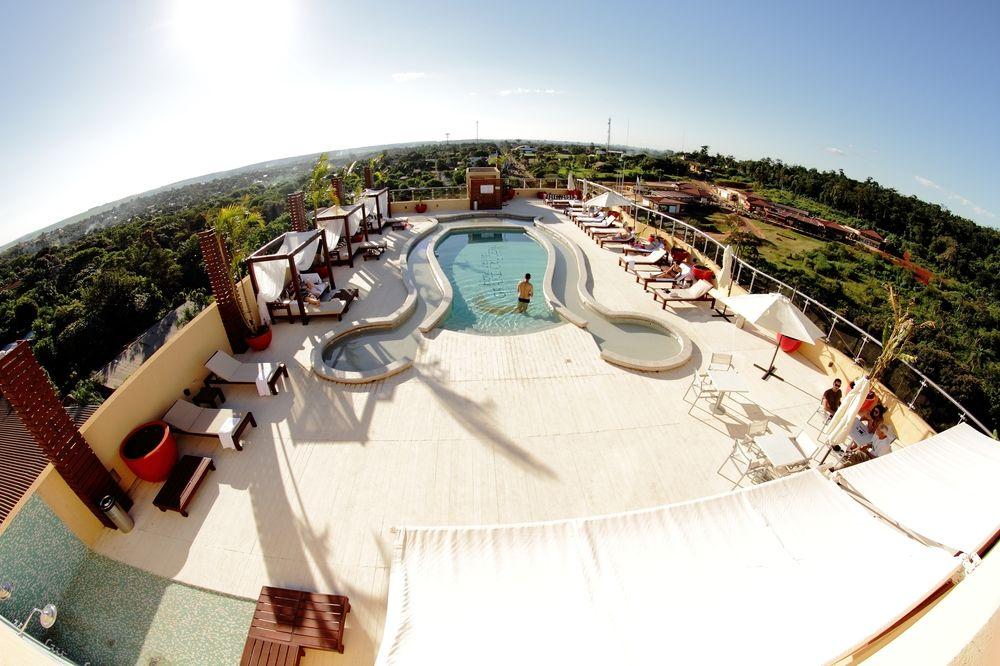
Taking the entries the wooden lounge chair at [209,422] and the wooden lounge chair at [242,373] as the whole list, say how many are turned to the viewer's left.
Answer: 0

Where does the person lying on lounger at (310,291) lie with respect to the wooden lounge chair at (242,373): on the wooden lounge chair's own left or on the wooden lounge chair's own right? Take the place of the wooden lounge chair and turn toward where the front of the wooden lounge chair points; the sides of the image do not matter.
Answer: on the wooden lounge chair's own left

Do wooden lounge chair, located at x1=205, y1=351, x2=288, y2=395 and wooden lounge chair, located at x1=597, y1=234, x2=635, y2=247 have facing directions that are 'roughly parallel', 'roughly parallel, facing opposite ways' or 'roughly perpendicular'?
roughly parallel, facing opposite ways

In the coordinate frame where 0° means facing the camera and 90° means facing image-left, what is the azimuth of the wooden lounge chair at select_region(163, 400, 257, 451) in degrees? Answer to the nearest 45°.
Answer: approximately 315°

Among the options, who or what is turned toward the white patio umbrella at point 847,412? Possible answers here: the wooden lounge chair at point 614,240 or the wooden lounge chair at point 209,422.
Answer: the wooden lounge chair at point 209,422

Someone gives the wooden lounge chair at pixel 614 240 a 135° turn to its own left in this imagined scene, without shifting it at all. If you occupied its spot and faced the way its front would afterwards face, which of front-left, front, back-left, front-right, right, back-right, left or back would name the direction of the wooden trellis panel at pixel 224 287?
right

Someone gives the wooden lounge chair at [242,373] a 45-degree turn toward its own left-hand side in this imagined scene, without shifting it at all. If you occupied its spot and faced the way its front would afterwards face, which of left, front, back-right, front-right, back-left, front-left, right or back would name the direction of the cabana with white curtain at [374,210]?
front-left

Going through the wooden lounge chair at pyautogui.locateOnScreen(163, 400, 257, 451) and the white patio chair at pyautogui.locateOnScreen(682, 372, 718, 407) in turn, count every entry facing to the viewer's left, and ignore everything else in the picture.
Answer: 0

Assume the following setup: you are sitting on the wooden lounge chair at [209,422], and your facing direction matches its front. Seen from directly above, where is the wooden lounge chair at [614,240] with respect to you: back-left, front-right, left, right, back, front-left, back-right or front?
front-left

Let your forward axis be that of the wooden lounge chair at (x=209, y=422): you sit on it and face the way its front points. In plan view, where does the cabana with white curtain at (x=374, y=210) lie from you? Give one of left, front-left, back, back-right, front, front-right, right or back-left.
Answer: left

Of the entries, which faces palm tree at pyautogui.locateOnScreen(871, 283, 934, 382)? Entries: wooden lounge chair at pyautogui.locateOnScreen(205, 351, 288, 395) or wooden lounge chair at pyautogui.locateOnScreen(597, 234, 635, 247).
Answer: wooden lounge chair at pyautogui.locateOnScreen(205, 351, 288, 395)

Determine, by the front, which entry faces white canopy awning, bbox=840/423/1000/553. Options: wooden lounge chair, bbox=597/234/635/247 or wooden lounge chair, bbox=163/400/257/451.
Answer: wooden lounge chair, bbox=163/400/257/451

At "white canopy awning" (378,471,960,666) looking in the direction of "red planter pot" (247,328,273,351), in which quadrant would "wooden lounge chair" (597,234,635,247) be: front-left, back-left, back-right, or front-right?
front-right

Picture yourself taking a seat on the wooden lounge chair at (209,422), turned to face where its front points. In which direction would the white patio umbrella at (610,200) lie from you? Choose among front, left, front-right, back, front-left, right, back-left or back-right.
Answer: front-left

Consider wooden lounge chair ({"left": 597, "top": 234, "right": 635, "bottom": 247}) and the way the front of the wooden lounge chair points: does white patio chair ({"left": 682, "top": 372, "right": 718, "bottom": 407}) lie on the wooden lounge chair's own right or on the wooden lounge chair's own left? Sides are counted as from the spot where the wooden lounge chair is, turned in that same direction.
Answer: on the wooden lounge chair's own left

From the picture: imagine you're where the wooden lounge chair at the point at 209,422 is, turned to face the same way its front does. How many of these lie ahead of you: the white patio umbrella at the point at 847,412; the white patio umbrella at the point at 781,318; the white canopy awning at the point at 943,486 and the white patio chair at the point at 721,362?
4

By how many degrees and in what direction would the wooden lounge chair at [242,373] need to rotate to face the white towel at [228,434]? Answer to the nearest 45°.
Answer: approximately 45° to its right

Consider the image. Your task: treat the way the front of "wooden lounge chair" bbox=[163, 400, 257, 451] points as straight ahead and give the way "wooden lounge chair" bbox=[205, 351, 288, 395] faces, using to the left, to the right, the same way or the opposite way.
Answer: the same way

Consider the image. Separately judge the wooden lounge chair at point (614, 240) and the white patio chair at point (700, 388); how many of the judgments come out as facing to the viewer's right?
1

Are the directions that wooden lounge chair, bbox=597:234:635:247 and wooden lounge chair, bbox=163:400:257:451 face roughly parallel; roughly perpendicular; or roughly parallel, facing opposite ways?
roughly parallel, facing opposite ways

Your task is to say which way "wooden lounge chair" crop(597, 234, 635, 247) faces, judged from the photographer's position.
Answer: facing to the left of the viewer

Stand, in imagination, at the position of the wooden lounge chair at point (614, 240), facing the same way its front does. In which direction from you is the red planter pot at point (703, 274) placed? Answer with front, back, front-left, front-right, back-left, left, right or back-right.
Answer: back-left
